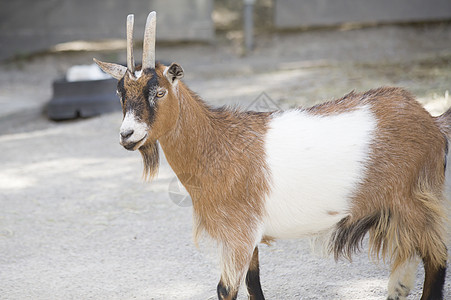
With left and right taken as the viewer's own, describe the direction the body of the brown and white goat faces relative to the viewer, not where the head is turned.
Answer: facing to the left of the viewer

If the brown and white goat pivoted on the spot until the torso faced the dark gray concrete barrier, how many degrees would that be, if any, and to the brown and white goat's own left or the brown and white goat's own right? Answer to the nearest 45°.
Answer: approximately 45° to the brown and white goat's own right

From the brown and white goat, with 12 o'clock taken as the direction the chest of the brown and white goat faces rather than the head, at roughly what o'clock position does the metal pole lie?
The metal pole is roughly at 3 o'clock from the brown and white goat.
